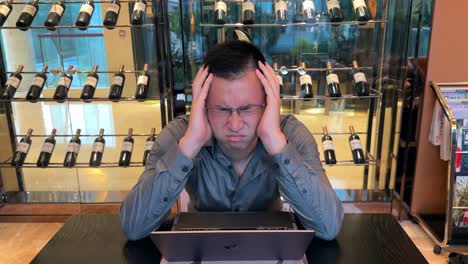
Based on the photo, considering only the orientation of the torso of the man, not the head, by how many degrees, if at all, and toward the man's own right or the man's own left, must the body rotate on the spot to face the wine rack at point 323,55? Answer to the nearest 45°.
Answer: approximately 180°

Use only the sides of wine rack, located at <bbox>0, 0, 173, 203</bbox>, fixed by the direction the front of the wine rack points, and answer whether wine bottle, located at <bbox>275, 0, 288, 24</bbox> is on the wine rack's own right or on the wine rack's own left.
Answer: on the wine rack's own left

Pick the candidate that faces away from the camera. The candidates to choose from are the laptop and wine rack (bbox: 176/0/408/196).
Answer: the laptop

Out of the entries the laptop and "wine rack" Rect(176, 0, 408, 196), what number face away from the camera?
1

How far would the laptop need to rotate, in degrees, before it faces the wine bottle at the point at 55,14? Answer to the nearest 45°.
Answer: approximately 45° to its left

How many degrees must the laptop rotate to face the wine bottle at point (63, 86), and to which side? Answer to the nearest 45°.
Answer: approximately 45° to its left

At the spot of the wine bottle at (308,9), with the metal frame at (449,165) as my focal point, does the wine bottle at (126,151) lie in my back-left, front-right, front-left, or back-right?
back-right

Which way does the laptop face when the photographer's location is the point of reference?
facing away from the viewer

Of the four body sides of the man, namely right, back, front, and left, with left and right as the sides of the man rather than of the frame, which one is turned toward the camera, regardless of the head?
front

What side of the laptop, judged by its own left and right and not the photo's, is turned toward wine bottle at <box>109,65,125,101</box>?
front

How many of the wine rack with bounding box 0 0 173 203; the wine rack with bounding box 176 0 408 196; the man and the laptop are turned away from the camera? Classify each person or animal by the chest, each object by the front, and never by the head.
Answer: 1

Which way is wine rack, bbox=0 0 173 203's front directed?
toward the camera

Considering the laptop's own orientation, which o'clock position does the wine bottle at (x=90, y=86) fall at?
The wine bottle is roughly at 11 o'clock from the laptop.

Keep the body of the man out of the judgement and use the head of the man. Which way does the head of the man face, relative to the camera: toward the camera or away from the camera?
toward the camera

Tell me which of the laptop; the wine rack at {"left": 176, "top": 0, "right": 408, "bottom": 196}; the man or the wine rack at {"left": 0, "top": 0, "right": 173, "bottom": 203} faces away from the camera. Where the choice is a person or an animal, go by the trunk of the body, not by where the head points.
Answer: the laptop

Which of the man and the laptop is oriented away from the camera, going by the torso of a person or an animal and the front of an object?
the laptop

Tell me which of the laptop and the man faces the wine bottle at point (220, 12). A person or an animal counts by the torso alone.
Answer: the laptop

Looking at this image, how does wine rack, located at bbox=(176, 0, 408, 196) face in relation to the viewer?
toward the camera

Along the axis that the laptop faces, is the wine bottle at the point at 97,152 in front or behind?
in front
